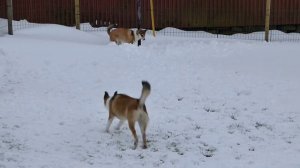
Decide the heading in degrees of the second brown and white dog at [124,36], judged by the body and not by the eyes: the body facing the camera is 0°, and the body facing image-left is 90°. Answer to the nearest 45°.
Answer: approximately 270°

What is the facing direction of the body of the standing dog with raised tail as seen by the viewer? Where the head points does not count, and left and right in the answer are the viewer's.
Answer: facing away from the viewer and to the left of the viewer

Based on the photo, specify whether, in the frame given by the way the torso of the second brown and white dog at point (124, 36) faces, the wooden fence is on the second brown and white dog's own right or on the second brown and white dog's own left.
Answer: on the second brown and white dog's own left

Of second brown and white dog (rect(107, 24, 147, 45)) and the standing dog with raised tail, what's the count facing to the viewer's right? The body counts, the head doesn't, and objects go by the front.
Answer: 1

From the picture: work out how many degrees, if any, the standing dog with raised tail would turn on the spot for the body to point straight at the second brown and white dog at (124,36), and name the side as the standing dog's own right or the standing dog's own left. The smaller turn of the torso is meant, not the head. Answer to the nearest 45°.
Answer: approximately 45° to the standing dog's own right

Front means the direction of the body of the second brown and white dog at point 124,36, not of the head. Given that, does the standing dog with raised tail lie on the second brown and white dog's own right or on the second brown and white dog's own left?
on the second brown and white dog's own right
